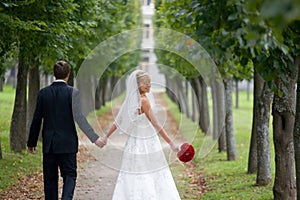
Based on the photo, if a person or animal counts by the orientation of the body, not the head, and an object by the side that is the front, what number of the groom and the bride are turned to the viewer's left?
0

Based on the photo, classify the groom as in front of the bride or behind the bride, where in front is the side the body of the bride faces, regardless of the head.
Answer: behind

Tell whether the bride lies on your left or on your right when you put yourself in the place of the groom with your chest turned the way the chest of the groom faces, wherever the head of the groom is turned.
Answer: on your right

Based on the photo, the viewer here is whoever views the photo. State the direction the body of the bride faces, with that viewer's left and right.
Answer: facing away from the viewer and to the right of the viewer

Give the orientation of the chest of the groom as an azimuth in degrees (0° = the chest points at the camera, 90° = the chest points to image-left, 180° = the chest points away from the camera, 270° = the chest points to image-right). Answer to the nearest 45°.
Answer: approximately 180°
